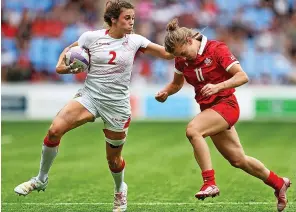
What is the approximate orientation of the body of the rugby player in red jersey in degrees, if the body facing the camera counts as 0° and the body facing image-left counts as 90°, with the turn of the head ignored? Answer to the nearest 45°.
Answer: approximately 45°

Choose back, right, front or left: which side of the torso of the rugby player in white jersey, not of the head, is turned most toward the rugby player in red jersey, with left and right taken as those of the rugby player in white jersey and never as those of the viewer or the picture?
left

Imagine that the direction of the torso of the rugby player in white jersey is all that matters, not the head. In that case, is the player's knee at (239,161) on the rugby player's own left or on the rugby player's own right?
on the rugby player's own left

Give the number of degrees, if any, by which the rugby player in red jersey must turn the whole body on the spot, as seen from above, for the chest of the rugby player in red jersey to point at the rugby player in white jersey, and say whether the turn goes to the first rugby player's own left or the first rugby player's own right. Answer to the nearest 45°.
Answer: approximately 45° to the first rugby player's own right

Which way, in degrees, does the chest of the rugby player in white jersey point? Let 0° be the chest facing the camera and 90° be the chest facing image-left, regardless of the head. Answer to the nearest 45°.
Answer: approximately 0°
